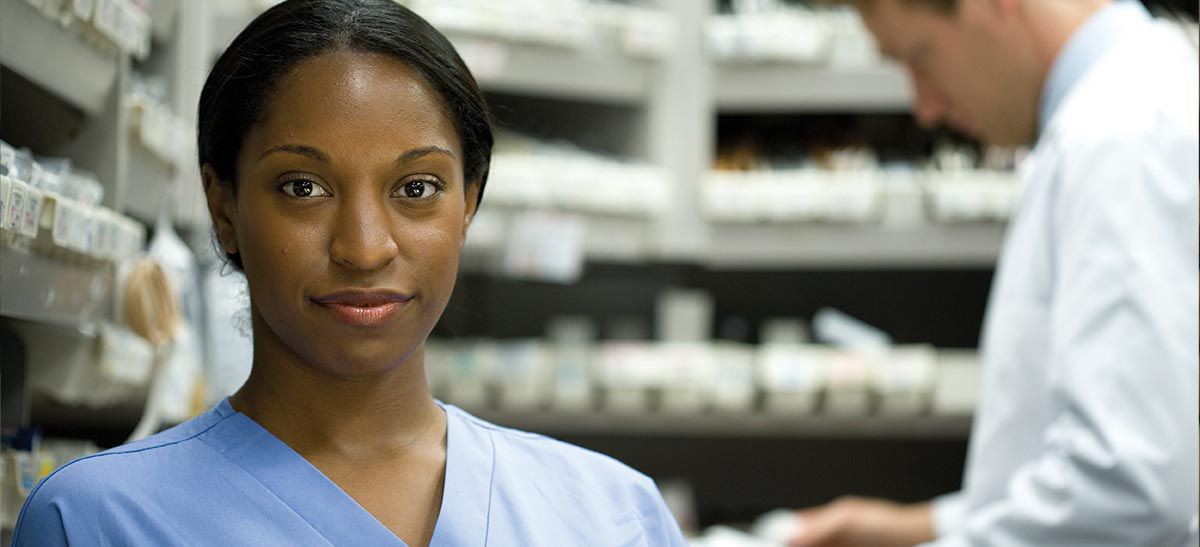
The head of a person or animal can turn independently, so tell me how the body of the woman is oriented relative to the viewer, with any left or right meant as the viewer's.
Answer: facing the viewer

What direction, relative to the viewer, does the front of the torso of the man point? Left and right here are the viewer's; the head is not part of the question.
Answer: facing to the left of the viewer

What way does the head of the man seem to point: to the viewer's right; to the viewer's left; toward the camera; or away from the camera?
to the viewer's left

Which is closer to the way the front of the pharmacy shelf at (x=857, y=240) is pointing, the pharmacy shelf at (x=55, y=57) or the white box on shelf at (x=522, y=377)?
the pharmacy shelf

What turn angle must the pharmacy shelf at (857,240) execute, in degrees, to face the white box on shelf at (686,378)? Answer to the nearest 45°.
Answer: approximately 45° to its right

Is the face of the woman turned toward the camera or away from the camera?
toward the camera

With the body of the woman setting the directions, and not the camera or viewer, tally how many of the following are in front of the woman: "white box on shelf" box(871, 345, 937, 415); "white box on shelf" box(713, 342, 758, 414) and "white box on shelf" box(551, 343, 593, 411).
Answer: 0

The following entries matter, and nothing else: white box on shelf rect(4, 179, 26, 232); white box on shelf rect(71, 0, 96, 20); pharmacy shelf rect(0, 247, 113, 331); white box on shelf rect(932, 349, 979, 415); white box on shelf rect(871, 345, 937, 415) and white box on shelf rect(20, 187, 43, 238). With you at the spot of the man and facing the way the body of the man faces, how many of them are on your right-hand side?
2

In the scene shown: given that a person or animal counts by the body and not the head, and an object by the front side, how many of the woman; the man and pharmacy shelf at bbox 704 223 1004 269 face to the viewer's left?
1

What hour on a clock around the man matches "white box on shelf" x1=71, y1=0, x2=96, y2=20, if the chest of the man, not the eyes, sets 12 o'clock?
The white box on shelf is roughly at 11 o'clock from the man.

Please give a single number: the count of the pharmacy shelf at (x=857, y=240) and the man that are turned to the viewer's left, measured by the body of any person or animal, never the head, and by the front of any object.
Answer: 1

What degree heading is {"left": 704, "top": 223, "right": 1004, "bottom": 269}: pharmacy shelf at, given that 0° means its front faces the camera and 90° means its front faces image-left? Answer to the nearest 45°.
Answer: approximately 0°

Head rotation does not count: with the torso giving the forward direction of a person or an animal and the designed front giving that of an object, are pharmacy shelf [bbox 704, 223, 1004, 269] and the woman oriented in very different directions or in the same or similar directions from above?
same or similar directions

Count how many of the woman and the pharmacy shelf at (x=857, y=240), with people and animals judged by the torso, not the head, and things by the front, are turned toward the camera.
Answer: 2

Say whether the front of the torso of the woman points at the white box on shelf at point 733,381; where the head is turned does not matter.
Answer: no
